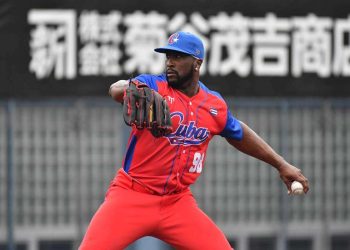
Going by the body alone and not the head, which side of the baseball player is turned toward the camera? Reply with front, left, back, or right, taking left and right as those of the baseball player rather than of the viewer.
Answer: front

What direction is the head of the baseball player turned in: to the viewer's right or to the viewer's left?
to the viewer's left
